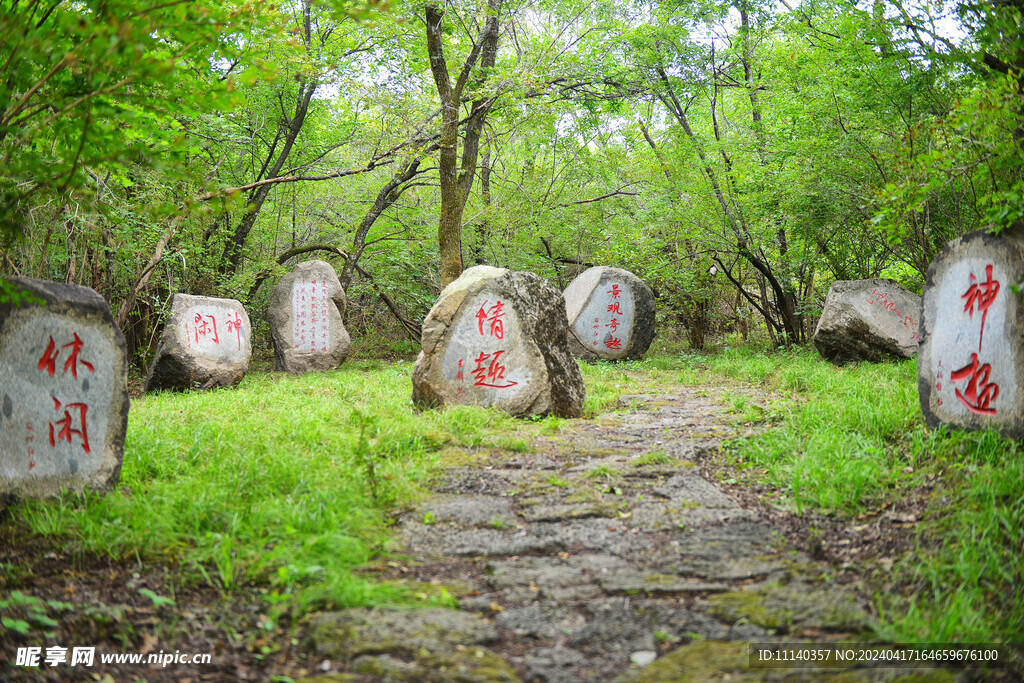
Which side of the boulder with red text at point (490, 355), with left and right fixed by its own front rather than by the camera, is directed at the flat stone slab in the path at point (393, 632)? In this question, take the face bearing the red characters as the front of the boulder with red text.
front

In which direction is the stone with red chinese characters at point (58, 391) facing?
toward the camera

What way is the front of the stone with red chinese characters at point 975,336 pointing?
toward the camera

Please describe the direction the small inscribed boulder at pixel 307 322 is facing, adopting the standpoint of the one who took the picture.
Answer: facing the viewer

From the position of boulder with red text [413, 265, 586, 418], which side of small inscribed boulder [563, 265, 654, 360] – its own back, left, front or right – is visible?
front

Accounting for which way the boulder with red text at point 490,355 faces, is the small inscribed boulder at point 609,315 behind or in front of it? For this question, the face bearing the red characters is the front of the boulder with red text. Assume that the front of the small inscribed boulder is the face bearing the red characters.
behind

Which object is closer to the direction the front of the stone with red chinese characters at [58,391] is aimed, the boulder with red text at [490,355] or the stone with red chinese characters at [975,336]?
the stone with red chinese characters

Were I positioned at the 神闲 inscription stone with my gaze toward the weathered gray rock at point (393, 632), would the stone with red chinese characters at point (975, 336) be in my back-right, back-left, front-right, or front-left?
front-left

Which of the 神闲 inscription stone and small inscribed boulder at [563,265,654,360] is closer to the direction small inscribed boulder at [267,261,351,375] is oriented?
the 神闲 inscription stone

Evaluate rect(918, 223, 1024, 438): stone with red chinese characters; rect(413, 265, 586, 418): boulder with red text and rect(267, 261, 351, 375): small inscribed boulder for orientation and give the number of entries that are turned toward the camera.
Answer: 3
